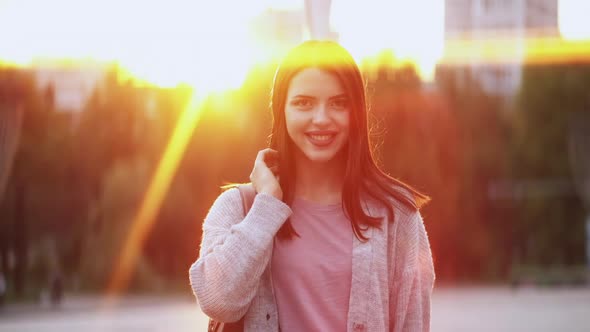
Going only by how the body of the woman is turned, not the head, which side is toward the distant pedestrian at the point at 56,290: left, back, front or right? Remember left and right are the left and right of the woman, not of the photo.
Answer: back

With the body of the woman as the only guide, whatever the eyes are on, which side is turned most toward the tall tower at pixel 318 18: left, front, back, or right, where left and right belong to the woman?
back

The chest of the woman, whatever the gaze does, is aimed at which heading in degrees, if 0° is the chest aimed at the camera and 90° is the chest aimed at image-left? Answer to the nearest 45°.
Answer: approximately 0°
